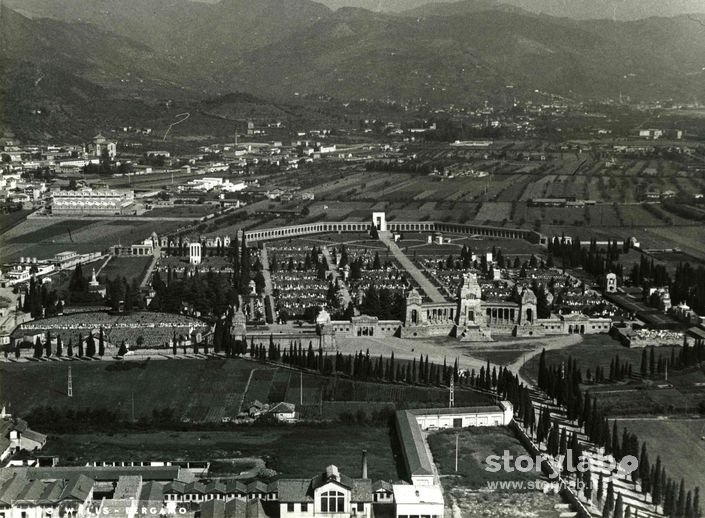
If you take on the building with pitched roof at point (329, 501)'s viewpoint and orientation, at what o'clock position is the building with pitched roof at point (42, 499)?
the building with pitched roof at point (42, 499) is roughly at 3 o'clock from the building with pitched roof at point (329, 501).

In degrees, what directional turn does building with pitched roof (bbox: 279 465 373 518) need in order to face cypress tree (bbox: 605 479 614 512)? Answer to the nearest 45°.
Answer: approximately 90° to its left

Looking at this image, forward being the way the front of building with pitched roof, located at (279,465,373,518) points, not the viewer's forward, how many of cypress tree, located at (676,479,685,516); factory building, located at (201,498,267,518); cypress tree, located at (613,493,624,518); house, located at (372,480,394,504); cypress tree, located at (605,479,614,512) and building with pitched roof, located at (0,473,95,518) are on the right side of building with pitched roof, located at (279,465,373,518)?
2

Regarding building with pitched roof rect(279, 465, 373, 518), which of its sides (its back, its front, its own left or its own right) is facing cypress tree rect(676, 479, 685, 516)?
left

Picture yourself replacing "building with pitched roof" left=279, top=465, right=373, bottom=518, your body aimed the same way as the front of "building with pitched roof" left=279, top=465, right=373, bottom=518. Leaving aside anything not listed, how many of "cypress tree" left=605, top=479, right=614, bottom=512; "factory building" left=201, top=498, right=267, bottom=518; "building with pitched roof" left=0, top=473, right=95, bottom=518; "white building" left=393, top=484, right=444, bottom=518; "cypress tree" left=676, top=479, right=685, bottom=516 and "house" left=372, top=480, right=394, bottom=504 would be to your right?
2

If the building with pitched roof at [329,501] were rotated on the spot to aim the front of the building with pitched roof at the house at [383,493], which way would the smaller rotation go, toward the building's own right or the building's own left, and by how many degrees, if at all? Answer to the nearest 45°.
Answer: approximately 135° to the building's own left

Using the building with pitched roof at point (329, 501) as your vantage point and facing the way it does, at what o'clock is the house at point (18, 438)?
The house is roughly at 4 o'clock from the building with pitched roof.

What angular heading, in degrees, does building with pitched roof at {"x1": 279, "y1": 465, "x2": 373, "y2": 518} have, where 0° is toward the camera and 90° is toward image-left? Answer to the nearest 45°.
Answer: approximately 0°

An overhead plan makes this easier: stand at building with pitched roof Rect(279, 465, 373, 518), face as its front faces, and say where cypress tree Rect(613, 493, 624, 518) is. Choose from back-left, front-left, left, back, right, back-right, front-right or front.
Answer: left

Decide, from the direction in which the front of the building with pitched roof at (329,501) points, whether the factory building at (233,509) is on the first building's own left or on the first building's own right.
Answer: on the first building's own right

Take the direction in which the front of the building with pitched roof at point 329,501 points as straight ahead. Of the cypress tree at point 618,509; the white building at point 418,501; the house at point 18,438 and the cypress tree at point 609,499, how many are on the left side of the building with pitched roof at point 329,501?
3

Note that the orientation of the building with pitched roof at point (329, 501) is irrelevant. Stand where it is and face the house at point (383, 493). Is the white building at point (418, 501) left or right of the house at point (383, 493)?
right

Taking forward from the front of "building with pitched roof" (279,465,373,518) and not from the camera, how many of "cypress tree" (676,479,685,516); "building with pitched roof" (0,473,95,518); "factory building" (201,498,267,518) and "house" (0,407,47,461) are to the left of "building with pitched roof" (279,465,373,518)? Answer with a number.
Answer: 1

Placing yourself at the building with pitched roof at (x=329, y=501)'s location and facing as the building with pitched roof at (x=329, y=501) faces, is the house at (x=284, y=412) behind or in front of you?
behind

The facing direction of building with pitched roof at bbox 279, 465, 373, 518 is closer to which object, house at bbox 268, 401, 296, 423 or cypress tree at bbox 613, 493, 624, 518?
the cypress tree

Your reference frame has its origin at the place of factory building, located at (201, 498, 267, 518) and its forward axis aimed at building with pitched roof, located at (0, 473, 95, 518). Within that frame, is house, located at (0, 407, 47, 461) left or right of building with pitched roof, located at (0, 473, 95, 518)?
right
